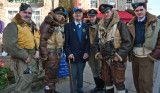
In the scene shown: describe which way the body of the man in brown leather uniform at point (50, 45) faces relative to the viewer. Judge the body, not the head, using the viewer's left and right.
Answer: facing the viewer and to the right of the viewer

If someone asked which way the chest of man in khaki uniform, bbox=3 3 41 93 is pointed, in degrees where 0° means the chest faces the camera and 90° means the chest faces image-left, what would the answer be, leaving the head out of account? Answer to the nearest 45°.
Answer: approximately 315°

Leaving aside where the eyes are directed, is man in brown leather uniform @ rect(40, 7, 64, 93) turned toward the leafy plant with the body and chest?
no

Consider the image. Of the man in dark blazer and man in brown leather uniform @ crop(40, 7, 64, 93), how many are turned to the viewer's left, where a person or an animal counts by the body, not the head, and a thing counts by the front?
0

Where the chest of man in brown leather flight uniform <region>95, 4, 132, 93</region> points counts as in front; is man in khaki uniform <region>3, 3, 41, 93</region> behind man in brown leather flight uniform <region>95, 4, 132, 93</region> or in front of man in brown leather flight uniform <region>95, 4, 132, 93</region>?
in front

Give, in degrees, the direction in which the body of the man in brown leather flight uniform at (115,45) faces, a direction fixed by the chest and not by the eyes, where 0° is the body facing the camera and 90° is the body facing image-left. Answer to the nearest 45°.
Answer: approximately 45°

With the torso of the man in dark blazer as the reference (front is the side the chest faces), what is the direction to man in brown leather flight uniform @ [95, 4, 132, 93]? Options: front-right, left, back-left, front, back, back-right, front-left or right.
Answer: front-left

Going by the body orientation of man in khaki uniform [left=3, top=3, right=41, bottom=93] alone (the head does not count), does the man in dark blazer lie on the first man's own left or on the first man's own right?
on the first man's own left

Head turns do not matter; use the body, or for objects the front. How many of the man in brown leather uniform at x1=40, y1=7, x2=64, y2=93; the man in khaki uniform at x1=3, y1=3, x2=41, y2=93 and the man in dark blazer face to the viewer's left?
0

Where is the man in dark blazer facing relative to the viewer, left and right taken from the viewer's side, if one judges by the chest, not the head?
facing the viewer

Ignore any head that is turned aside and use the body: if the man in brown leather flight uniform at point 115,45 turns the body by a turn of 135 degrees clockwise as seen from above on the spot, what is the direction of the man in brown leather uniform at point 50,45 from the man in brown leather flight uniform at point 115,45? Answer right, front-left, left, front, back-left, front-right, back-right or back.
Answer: left

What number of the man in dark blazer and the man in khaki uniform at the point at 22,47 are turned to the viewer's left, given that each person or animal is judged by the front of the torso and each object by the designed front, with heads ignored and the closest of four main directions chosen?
0
